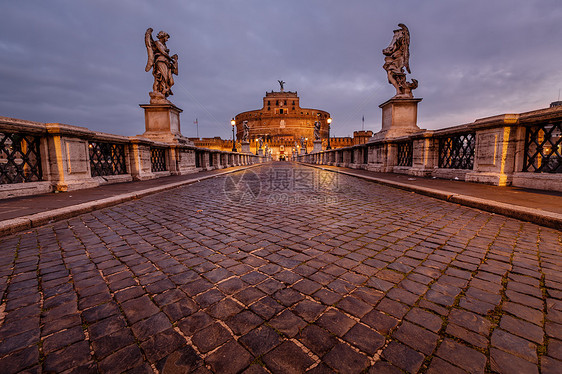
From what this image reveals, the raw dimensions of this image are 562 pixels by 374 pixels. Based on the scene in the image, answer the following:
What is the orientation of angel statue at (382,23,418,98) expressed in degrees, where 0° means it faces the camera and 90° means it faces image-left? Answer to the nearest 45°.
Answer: approximately 90°

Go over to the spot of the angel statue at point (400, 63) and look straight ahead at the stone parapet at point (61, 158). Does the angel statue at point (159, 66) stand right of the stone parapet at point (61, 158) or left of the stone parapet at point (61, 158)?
right

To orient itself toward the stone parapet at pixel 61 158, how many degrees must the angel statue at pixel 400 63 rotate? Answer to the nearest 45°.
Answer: approximately 45° to its left

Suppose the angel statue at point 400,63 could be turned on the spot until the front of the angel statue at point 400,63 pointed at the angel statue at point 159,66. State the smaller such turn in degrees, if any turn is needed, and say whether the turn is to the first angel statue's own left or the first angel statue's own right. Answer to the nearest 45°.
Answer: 0° — it already faces it
